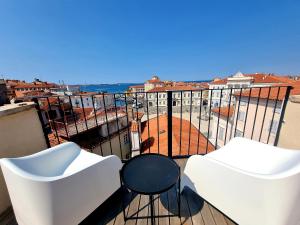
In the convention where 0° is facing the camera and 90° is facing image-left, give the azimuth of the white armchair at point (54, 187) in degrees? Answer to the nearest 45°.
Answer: approximately 225°

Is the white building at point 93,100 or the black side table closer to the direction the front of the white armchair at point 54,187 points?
the white building

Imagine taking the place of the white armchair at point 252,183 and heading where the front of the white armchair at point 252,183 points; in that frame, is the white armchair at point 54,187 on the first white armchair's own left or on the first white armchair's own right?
on the first white armchair's own left

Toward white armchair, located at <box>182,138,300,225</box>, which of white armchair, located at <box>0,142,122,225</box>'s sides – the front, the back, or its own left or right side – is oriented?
right

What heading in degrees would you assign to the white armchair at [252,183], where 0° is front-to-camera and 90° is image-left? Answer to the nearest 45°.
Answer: approximately 135°

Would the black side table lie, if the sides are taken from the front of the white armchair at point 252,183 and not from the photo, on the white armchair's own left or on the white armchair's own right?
on the white armchair's own left

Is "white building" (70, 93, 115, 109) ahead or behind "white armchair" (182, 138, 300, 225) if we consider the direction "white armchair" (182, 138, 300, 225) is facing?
ahead

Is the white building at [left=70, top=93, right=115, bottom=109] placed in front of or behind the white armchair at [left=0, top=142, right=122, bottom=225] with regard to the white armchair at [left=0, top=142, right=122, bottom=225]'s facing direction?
in front

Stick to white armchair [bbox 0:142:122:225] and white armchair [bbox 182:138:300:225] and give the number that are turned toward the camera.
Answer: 0
